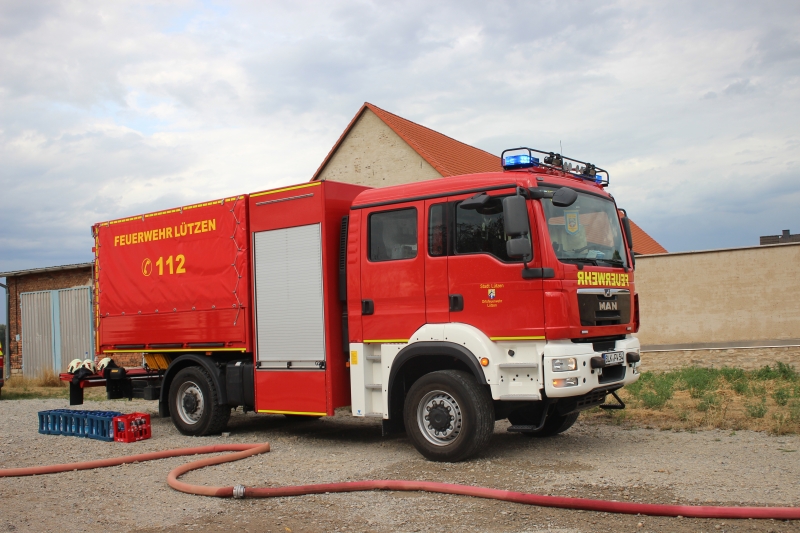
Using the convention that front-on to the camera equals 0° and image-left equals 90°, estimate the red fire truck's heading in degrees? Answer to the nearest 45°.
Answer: approximately 315°

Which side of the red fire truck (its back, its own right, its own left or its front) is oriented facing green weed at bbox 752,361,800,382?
left

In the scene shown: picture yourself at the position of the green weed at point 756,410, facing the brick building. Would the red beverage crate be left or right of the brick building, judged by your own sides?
left

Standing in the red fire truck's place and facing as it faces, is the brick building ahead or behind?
behind

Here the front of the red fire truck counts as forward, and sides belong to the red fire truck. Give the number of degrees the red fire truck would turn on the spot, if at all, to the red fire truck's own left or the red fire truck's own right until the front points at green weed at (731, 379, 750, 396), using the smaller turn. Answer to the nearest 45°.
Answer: approximately 90° to the red fire truck's own left

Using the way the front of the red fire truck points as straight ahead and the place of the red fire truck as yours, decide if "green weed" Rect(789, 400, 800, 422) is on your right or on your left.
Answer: on your left
